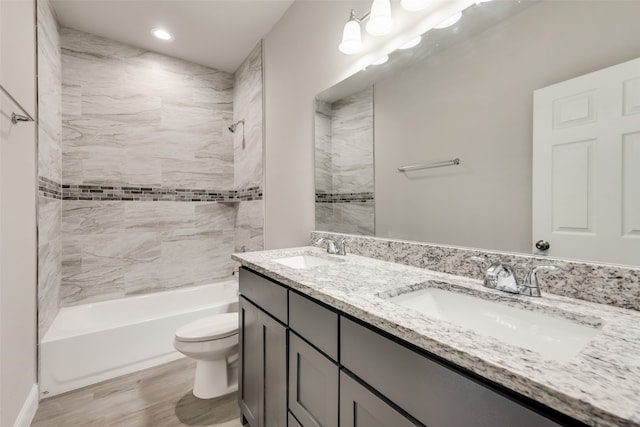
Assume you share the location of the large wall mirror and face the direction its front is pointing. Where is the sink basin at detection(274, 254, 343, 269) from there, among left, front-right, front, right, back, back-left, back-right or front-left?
front-right

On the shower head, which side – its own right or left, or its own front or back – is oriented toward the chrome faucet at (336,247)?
left

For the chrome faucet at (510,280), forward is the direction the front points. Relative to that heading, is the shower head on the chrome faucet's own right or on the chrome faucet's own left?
on the chrome faucet's own right

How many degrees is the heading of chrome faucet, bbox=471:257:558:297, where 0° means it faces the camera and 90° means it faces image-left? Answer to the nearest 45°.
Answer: approximately 45°

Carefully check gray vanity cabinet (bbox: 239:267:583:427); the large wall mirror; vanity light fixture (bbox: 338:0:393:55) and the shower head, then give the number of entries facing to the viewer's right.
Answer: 0

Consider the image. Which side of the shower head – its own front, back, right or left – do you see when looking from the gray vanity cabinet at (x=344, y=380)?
left

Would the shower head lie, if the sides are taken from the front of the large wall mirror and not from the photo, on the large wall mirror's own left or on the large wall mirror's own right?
on the large wall mirror's own right

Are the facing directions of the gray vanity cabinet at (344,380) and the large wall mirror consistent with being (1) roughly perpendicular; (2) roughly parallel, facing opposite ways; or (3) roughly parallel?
roughly parallel

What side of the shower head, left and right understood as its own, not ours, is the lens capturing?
left

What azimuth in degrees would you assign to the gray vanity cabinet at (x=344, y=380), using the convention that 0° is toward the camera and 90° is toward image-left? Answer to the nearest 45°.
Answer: approximately 45°
